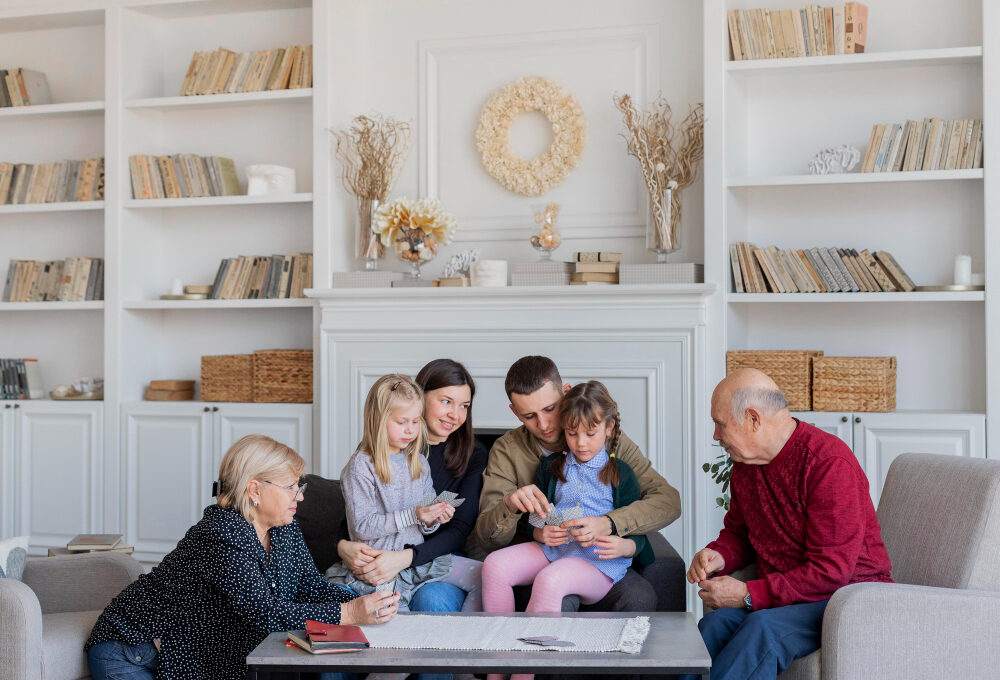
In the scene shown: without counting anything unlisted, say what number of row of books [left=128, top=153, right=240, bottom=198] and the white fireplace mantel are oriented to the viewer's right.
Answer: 0

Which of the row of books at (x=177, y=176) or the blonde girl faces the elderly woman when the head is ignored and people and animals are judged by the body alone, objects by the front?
the row of books

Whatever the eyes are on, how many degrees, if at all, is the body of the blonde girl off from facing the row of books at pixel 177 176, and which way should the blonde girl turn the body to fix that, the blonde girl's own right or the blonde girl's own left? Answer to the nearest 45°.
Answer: approximately 180°

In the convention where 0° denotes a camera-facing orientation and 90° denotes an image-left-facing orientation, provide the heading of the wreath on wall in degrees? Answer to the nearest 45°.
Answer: approximately 0°

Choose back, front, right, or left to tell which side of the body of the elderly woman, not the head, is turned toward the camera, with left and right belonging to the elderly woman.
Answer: right

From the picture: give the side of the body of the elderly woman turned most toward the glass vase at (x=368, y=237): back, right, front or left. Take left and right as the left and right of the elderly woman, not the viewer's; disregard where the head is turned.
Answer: left

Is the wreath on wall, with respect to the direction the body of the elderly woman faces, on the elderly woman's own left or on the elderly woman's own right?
on the elderly woman's own left
